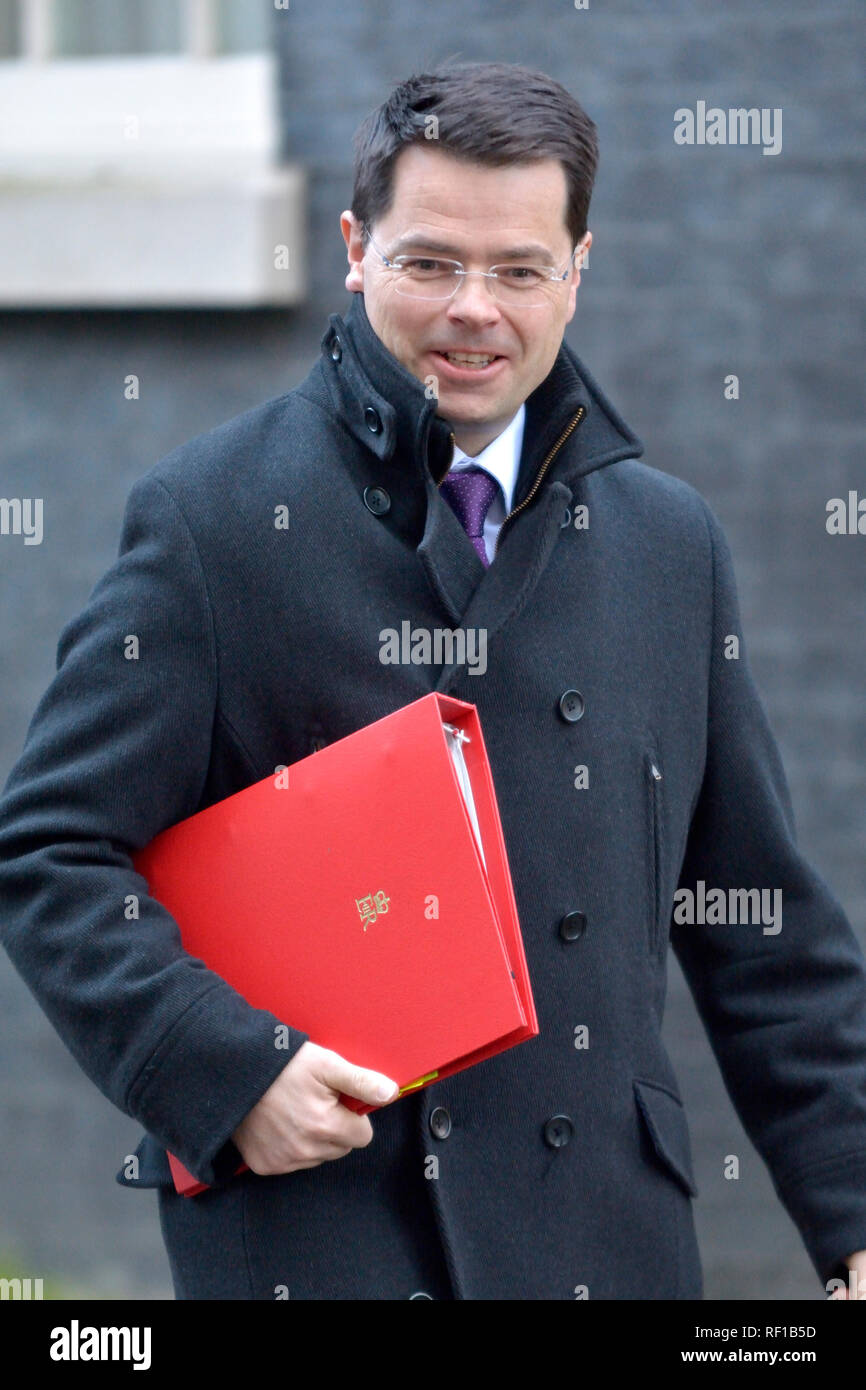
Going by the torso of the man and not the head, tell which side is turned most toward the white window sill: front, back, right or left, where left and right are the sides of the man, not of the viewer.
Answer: back

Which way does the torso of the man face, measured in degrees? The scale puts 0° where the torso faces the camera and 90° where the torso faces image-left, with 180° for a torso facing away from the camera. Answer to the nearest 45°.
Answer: approximately 0°
